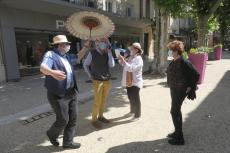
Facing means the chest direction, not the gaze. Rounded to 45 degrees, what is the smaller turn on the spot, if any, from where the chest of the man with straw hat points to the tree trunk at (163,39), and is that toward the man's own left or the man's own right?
approximately 90° to the man's own left

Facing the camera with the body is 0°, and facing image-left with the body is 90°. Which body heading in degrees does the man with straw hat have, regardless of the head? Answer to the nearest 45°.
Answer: approximately 315°

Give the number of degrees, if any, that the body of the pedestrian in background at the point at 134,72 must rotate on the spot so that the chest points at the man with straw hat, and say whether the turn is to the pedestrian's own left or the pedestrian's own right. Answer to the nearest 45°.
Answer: approximately 45° to the pedestrian's own left

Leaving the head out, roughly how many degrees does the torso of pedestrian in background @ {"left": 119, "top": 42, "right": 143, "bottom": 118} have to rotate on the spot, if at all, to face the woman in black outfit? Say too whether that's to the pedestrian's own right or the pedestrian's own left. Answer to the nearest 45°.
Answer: approximately 135° to the pedestrian's own left

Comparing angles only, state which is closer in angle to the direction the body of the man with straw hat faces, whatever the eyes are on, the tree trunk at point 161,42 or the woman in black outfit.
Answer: the woman in black outfit

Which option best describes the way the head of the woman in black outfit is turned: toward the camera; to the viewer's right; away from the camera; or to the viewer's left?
to the viewer's left

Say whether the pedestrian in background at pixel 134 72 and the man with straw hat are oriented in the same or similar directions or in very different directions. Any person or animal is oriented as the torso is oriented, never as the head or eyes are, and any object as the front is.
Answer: very different directions

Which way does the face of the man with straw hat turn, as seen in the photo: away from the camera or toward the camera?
toward the camera

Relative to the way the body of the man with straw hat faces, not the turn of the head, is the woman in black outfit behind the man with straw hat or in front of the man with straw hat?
in front

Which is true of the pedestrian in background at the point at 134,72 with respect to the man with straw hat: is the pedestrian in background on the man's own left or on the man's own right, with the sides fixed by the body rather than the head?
on the man's own left

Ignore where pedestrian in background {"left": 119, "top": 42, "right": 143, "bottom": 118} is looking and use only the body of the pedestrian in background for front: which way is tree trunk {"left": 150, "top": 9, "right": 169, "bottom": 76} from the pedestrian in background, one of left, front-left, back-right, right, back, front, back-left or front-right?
right

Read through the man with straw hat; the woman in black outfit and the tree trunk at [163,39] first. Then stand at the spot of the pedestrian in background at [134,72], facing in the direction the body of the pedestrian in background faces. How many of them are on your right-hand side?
1

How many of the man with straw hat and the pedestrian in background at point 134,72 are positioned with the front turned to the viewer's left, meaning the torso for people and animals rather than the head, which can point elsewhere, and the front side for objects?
1

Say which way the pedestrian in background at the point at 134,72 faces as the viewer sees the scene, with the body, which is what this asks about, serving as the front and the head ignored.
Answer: to the viewer's left
